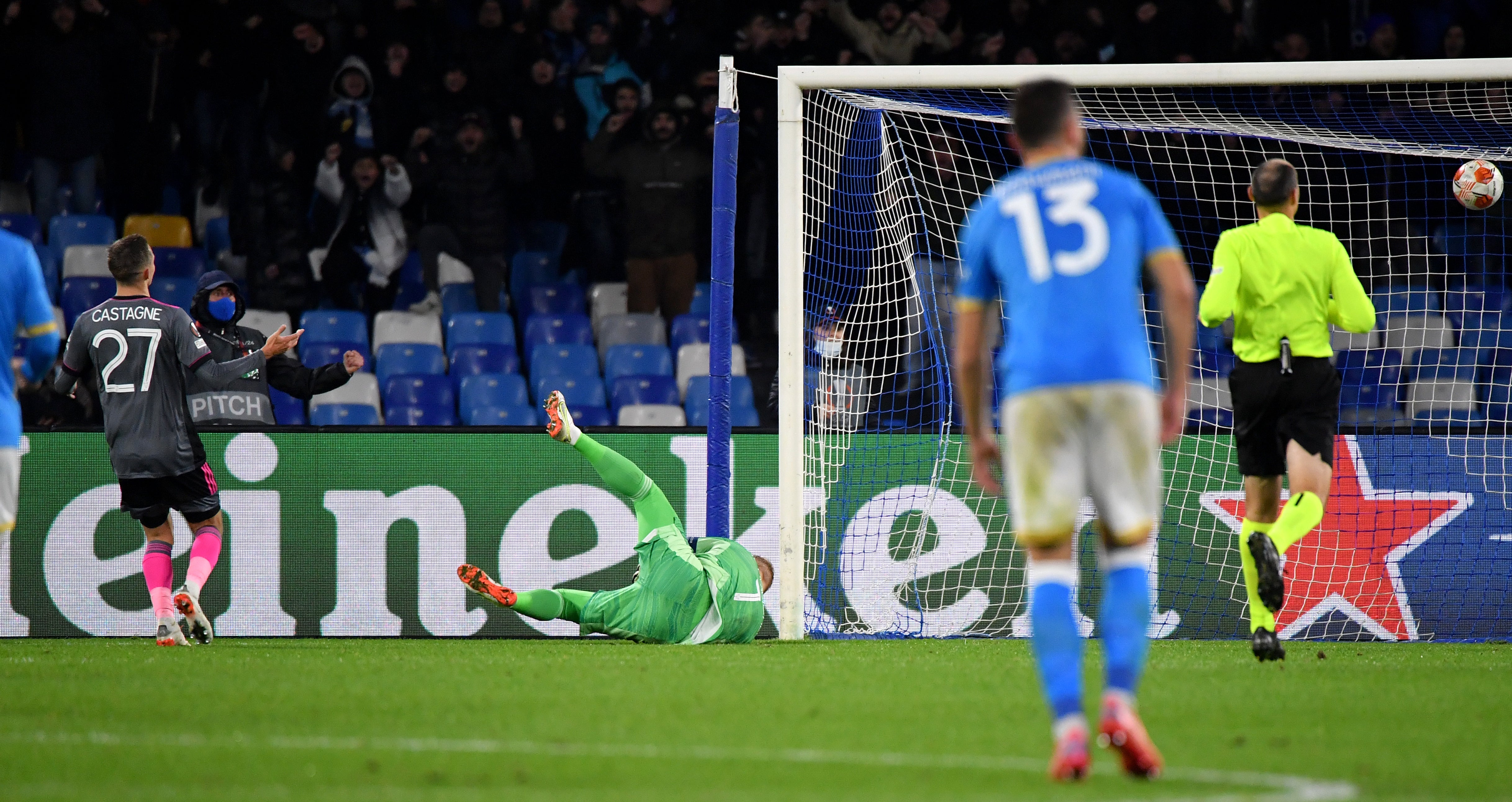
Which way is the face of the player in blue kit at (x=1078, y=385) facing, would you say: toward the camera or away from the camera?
away from the camera

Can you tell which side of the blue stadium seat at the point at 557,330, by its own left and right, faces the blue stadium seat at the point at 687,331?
left

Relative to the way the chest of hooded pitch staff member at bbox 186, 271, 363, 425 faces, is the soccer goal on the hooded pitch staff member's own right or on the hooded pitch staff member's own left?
on the hooded pitch staff member's own left

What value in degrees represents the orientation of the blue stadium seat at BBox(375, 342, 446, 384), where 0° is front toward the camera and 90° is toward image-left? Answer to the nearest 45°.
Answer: approximately 0°

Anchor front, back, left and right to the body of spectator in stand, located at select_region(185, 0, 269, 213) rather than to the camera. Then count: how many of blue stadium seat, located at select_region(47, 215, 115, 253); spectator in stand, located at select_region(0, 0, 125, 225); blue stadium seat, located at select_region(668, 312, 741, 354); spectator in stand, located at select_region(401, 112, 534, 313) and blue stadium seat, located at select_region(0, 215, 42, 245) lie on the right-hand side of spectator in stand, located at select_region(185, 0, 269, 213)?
3

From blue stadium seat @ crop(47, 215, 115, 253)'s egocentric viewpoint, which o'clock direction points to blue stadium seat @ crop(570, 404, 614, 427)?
blue stadium seat @ crop(570, 404, 614, 427) is roughly at 10 o'clock from blue stadium seat @ crop(47, 215, 115, 253).

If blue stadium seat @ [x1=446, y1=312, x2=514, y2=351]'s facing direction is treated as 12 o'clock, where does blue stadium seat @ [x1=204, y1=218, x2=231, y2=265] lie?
blue stadium seat @ [x1=204, y1=218, x2=231, y2=265] is roughly at 4 o'clock from blue stadium seat @ [x1=446, y1=312, x2=514, y2=351].
